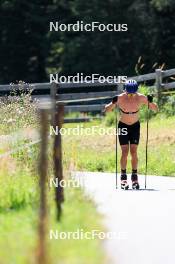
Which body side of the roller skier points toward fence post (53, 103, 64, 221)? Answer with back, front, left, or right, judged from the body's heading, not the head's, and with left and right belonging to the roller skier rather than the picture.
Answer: front

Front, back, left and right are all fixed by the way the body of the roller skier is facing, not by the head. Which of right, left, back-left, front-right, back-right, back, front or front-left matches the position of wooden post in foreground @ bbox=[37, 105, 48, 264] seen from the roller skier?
front

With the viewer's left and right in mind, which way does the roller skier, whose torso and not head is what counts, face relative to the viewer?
facing the viewer
